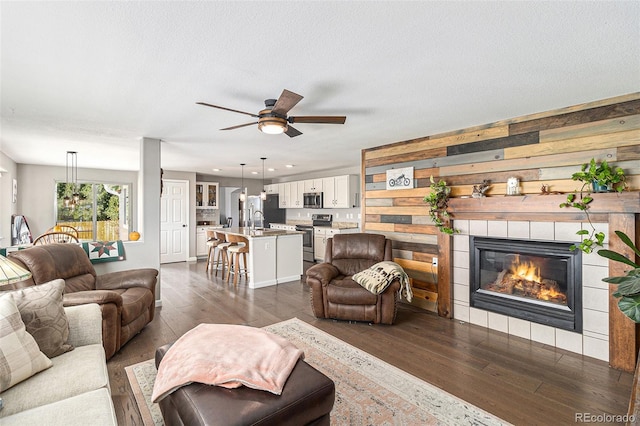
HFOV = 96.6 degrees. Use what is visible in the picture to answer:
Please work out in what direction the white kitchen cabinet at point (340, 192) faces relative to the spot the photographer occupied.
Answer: facing the viewer and to the left of the viewer

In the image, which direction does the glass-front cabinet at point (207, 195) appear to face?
toward the camera

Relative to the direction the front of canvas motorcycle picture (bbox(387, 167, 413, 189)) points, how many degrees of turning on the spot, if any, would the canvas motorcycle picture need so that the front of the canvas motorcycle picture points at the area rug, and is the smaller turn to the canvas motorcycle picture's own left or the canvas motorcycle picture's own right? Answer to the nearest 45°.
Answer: approximately 45° to the canvas motorcycle picture's own left

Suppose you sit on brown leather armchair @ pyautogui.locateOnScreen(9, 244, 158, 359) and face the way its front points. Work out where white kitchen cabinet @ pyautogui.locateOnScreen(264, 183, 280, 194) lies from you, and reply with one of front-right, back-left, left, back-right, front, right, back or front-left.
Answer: left

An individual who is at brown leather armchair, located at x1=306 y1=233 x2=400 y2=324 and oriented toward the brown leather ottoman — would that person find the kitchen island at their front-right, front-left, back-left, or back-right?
back-right

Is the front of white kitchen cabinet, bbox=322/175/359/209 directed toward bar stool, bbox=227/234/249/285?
yes

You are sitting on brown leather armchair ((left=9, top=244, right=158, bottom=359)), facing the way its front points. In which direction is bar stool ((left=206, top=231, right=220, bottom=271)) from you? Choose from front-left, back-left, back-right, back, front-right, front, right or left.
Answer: left

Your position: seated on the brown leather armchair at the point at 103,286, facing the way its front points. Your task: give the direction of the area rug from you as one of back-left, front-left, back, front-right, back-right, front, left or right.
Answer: front

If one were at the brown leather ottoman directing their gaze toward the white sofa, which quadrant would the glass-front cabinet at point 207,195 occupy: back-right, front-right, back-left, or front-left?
front-right

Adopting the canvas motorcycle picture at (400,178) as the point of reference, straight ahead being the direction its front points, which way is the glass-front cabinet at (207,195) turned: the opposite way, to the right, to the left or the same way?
to the left

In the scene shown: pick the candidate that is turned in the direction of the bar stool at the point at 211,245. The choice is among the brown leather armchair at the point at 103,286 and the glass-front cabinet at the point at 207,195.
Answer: the glass-front cabinet

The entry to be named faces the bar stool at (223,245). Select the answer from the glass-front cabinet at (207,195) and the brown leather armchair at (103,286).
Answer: the glass-front cabinet

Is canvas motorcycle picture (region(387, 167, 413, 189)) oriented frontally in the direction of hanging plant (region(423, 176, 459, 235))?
no

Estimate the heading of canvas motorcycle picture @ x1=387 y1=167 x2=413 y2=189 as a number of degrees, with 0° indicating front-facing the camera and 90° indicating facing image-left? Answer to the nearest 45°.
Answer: approximately 45°

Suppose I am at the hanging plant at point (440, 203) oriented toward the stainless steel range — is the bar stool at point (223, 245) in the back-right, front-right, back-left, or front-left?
front-left

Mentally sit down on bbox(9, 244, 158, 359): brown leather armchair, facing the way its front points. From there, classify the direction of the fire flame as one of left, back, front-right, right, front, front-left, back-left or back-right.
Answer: front

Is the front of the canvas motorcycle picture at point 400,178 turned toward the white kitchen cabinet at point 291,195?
no

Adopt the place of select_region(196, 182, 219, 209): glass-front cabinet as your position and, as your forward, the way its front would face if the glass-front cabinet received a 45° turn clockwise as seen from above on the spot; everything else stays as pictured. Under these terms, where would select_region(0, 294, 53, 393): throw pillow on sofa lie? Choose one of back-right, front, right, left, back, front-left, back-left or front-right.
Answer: front-left

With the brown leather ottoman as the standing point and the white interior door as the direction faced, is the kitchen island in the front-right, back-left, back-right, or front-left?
front-right

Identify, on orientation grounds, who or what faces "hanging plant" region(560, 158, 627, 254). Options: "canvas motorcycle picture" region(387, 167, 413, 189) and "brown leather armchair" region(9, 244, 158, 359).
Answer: the brown leather armchair

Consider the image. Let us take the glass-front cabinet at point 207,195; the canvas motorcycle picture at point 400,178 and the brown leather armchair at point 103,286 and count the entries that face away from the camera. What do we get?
0

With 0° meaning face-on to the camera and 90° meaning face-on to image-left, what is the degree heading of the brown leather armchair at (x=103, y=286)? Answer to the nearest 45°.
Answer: approximately 315°

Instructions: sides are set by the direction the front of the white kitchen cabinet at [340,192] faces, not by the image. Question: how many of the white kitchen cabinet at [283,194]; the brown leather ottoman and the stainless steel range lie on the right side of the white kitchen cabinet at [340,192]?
2

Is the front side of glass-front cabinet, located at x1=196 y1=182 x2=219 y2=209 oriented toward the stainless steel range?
no
